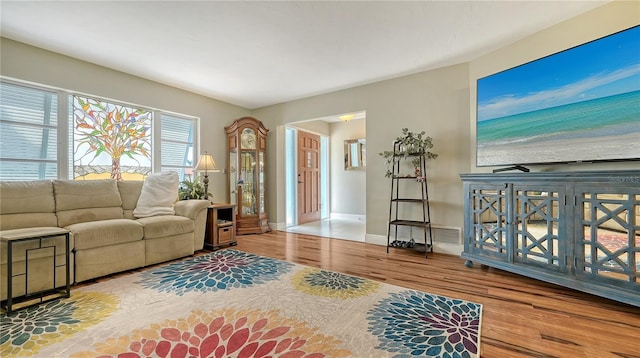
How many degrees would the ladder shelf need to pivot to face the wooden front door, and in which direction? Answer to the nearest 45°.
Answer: approximately 135° to its right

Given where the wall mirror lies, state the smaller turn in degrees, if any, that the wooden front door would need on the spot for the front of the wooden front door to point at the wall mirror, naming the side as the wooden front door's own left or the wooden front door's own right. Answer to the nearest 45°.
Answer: approximately 45° to the wooden front door's own left

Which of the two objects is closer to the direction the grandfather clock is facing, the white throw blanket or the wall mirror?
the white throw blanket

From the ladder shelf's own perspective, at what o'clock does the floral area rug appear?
The floral area rug is roughly at 1 o'clock from the ladder shelf.

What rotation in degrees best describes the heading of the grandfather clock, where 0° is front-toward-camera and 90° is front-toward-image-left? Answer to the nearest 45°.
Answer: approximately 0°

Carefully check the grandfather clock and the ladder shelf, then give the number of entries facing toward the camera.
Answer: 2

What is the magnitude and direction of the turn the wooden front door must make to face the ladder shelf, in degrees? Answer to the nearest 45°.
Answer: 0° — it already faces it

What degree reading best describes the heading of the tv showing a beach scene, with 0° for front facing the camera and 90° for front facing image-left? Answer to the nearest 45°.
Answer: approximately 45°

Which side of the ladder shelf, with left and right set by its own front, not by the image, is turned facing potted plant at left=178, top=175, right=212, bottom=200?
right

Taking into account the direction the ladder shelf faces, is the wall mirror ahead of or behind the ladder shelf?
behind
